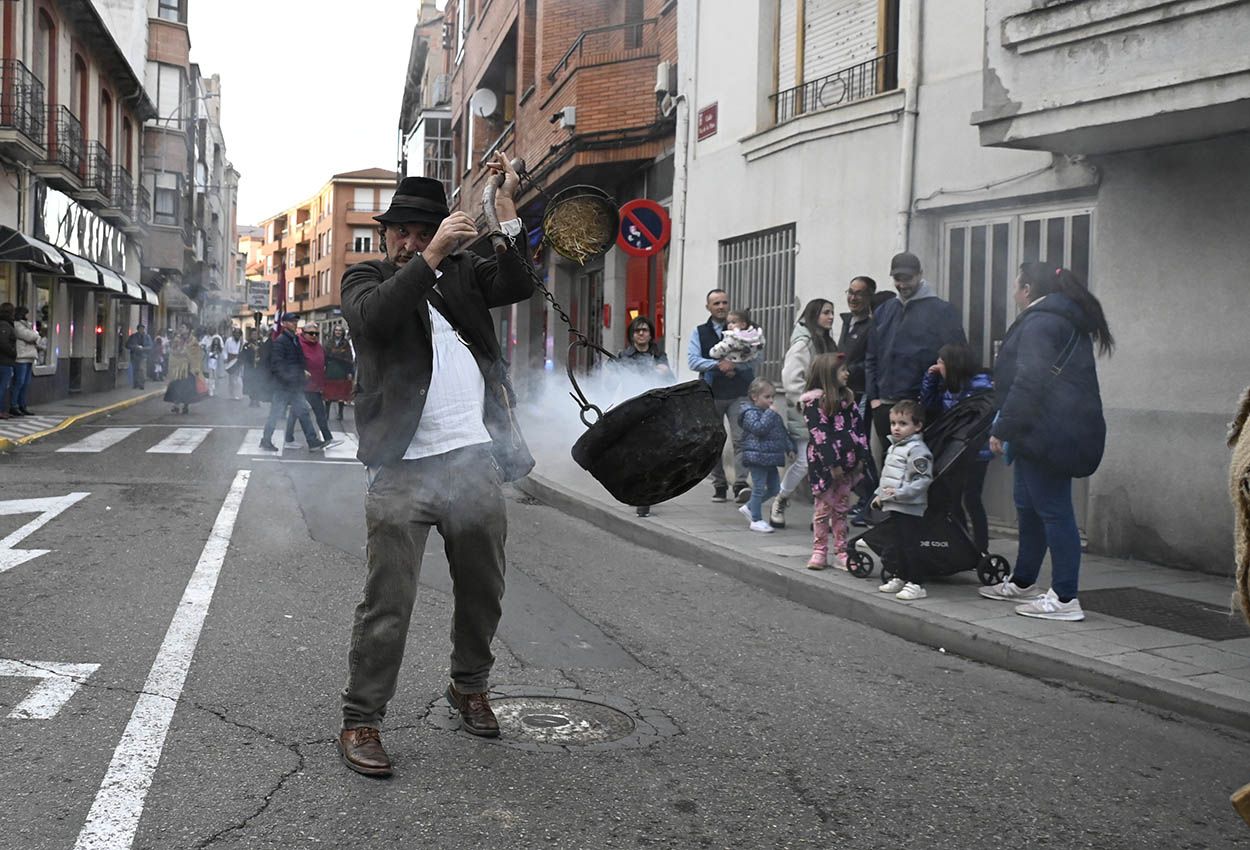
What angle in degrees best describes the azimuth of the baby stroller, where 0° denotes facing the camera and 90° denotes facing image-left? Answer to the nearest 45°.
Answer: approximately 90°

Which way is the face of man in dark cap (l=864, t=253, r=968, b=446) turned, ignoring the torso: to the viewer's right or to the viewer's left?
to the viewer's left

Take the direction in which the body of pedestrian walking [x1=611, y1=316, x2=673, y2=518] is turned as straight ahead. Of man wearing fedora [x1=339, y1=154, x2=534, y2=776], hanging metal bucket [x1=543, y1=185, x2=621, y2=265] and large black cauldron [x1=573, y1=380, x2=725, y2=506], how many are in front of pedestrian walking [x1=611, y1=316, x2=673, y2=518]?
3

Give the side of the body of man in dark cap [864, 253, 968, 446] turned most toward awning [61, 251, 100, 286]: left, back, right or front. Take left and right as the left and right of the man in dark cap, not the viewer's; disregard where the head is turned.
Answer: right

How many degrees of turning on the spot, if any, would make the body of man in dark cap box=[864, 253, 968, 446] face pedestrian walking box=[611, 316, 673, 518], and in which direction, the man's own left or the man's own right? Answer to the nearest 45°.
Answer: approximately 45° to the man's own right

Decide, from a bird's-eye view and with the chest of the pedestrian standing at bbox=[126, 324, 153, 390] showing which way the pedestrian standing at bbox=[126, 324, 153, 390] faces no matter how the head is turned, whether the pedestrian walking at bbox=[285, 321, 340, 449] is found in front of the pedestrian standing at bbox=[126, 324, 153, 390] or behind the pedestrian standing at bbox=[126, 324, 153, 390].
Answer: in front

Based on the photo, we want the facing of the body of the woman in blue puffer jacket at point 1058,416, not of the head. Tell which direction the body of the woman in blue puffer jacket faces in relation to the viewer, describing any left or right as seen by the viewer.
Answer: facing to the left of the viewer

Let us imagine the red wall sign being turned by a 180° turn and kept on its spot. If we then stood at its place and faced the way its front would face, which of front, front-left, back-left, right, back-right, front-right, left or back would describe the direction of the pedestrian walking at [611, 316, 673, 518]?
back-right

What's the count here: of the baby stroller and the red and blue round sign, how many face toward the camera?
1

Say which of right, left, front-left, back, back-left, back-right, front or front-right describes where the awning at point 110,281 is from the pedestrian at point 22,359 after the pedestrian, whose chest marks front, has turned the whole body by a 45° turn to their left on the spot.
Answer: front-left

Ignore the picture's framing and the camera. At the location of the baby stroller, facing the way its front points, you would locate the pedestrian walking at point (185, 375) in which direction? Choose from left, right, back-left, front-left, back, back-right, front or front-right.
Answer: front-right

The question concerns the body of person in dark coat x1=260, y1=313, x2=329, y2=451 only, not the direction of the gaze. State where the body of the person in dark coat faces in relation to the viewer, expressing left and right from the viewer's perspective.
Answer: facing to the right of the viewer
